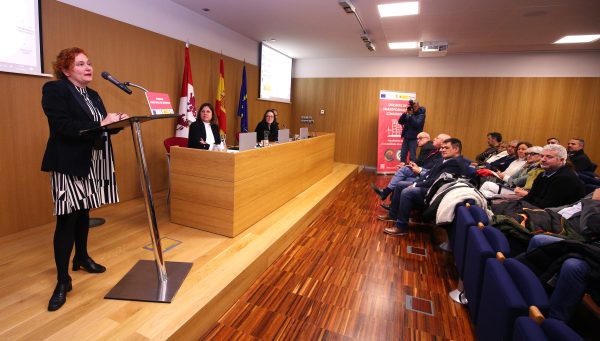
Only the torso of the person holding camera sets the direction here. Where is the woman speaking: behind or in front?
in front

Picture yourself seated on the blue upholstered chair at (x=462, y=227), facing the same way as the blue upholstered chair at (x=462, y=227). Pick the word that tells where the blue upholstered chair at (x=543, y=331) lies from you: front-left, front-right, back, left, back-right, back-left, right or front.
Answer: front-left

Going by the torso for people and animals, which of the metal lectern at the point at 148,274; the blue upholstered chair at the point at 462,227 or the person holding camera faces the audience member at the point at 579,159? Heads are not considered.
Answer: the metal lectern

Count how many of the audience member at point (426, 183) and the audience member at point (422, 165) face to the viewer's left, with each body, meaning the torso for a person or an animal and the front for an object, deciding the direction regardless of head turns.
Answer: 2

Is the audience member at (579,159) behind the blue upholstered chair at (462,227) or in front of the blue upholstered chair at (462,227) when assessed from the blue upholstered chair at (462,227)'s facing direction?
behind

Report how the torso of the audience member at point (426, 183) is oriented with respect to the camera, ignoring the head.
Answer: to the viewer's left

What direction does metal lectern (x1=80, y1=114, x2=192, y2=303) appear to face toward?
to the viewer's right

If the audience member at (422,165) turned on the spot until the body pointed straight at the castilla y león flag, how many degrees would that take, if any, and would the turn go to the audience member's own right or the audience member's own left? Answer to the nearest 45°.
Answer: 0° — they already face it

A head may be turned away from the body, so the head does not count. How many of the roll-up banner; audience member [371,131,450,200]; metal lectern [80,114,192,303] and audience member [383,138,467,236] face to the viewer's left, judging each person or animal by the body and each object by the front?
2

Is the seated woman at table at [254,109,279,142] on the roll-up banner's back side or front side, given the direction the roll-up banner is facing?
on the front side

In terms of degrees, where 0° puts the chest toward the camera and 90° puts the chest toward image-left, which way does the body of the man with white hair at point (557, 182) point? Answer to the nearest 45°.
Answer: approximately 45°

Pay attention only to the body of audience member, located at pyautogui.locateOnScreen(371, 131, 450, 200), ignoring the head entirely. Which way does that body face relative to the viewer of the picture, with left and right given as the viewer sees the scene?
facing to the left of the viewer

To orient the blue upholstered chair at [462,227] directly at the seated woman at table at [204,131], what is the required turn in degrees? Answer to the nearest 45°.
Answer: approximately 45° to its right

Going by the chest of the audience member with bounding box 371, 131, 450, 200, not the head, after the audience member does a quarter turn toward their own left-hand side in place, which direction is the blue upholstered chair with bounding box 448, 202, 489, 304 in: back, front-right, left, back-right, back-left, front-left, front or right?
front
